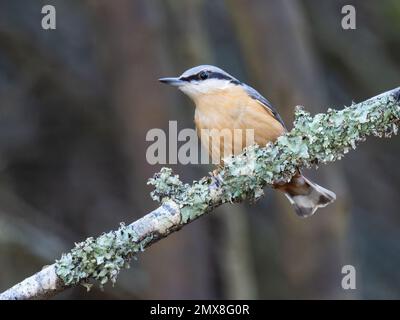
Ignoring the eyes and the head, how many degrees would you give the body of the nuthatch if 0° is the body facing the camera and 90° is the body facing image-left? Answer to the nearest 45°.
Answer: approximately 45°
